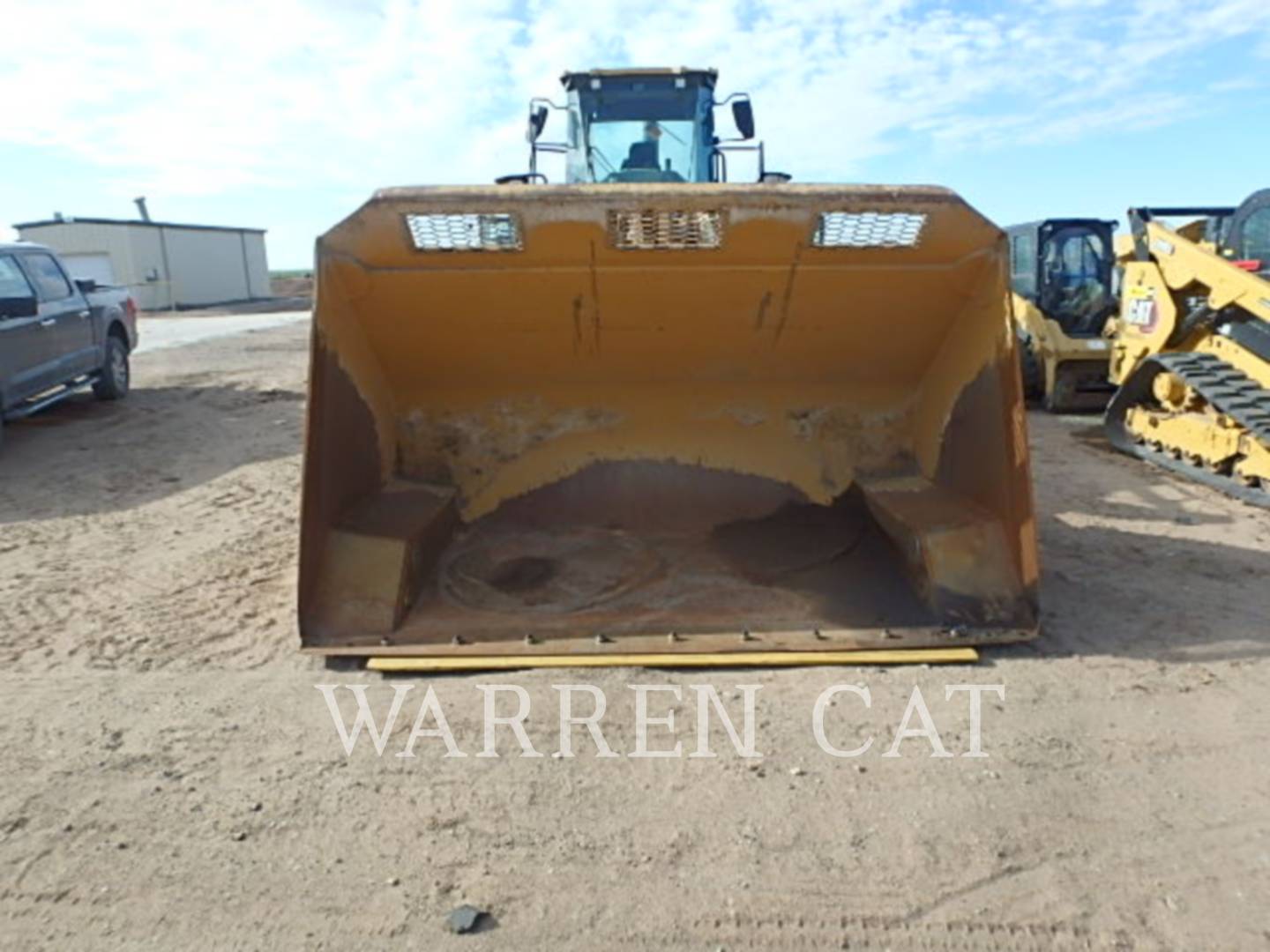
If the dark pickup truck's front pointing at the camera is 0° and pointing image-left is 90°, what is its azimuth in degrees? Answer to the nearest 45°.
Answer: approximately 45°

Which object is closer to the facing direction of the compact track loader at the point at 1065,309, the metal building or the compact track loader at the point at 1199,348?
the compact track loader

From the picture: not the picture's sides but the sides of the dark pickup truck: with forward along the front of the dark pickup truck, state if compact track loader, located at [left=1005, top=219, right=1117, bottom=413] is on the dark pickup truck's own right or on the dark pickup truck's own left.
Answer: on the dark pickup truck's own left

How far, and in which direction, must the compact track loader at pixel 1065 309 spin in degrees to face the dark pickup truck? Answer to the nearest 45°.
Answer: approximately 90° to its right

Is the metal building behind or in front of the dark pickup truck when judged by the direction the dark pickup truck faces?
behind

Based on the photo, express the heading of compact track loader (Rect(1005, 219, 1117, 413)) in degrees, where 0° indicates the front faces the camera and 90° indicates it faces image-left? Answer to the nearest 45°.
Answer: approximately 315°
